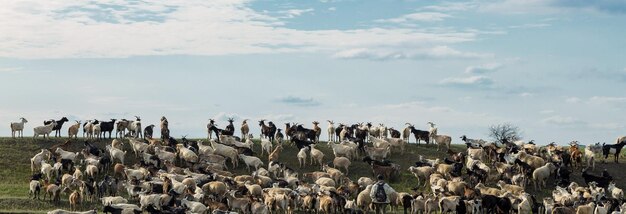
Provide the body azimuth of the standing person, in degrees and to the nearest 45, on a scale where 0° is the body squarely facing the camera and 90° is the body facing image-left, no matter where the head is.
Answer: approximately 180°

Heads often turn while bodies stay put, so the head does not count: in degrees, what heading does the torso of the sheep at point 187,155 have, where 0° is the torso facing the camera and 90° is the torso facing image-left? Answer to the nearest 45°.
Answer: approximately 135°

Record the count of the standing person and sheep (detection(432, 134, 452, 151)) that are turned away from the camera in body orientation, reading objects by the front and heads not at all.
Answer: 1

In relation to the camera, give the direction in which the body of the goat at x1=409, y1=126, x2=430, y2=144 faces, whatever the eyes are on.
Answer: to the viewer's left

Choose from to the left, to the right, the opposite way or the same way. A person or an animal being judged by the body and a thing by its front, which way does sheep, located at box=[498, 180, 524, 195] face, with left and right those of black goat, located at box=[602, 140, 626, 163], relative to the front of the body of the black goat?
the opposite way

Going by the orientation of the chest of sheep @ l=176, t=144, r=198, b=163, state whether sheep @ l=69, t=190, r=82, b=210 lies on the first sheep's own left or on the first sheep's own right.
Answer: on the first sheep's own left

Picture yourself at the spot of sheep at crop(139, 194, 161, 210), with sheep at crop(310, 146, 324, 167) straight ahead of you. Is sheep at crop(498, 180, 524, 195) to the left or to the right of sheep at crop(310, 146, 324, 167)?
right
